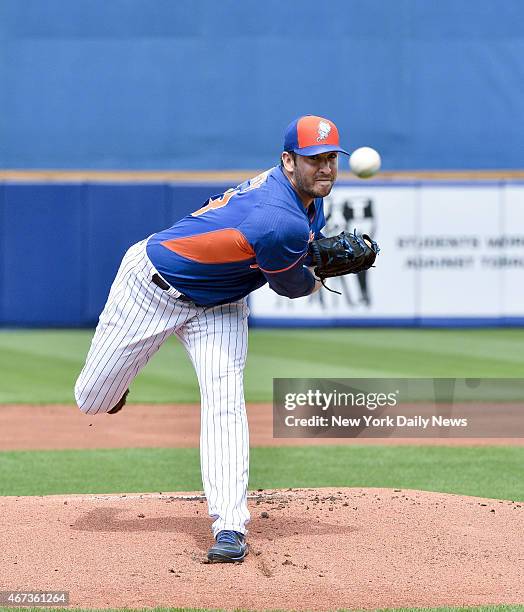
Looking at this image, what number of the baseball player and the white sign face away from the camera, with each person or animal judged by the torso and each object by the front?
0

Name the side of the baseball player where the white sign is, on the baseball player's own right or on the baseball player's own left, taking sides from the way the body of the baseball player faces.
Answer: on the baseball player's own left

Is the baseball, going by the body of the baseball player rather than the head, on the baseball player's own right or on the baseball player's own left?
on the baseball player's own left

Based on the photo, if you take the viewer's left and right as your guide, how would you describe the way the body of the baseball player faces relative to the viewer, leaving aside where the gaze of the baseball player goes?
facing the viewer and to the right of the viewer

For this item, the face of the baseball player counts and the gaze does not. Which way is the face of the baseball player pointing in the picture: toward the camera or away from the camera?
toward the camera

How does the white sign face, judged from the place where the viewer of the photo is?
facing the viewer

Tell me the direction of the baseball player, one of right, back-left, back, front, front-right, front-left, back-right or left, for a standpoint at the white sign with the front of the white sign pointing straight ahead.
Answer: front
